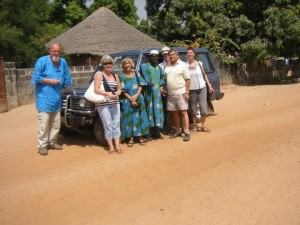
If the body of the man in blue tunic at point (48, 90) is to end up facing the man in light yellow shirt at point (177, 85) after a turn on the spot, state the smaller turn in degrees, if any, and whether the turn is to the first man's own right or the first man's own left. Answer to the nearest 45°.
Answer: approximately 45° to the first man's own left

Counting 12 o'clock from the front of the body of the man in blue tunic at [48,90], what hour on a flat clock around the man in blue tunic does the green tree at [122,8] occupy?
The green tree is roughly at 8 o'clock from the man in blue tunic.

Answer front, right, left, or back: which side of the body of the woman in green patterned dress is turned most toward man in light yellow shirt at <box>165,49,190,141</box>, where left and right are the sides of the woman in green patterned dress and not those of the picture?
left

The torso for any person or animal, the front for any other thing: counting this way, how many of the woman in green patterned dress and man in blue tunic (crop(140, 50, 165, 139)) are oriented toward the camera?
2

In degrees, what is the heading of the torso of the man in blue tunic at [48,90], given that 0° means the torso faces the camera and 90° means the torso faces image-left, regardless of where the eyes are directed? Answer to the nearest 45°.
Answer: approximately 315°

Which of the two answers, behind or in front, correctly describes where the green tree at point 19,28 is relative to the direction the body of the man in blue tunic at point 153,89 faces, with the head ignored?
behind

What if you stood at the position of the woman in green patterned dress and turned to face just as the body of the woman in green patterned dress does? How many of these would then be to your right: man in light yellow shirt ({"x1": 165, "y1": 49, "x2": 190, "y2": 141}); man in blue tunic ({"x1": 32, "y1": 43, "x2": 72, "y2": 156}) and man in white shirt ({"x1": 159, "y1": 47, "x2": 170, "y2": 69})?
1

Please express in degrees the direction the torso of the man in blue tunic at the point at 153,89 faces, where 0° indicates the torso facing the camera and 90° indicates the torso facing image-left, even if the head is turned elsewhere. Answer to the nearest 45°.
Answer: approximately 0°

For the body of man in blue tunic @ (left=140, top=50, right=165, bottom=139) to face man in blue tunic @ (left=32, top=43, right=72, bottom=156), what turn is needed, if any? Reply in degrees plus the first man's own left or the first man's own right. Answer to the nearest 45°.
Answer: approximately 90° to the first man's own right

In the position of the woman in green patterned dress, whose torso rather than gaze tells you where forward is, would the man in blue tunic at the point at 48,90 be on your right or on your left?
on your right
